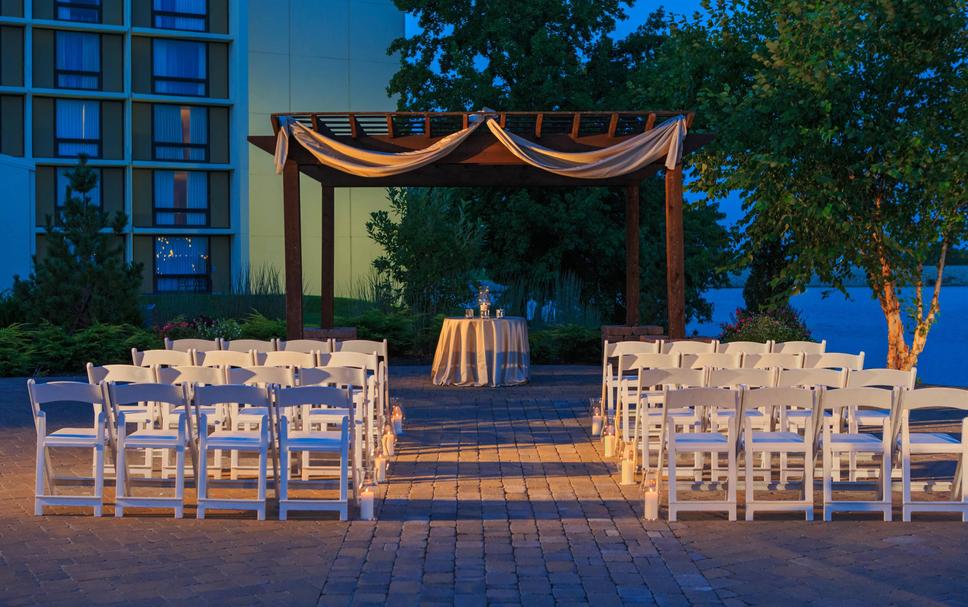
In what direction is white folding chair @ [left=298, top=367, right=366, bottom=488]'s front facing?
away from the camera

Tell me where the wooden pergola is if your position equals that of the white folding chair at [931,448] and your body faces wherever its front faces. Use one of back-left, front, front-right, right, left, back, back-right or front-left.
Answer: front-left

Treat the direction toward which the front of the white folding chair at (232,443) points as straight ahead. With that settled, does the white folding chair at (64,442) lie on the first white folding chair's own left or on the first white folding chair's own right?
on the first white folding chair's own left

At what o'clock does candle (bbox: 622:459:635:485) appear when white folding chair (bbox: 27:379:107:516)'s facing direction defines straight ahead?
The candle is roughly at 3 o'clock from the white folding chair.

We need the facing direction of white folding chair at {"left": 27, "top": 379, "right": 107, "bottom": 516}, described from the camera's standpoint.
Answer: facing away from the viewer

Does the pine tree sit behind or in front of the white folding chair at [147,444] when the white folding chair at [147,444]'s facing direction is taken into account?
in front

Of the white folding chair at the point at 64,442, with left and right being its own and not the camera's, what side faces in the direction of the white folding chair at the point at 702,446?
right

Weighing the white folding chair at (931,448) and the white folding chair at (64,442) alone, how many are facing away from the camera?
2

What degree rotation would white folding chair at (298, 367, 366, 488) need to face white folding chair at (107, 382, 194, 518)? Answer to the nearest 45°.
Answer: approximately 135° to its left

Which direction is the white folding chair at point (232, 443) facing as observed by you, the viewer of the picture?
facing away from the viewer

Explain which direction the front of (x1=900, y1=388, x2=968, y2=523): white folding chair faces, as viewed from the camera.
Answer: facing away from the viewer

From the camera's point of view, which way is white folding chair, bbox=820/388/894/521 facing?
away from the camera
